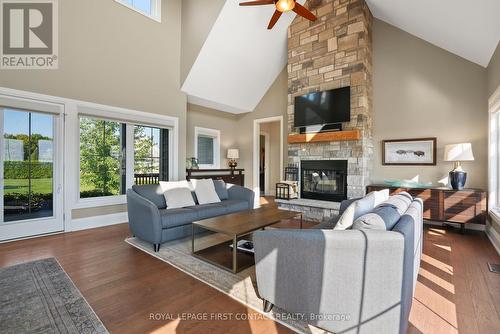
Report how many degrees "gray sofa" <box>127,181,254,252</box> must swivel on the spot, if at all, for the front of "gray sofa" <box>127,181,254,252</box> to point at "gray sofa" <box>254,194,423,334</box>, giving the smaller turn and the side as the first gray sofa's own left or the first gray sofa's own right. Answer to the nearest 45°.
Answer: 0° — it already faces it

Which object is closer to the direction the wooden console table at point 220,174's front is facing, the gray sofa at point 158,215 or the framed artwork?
the gray sofa

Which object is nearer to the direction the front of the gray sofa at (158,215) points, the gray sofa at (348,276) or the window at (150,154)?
the gray sofa

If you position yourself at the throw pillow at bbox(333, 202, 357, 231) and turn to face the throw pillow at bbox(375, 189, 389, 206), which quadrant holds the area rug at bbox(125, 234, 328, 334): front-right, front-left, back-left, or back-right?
back-left

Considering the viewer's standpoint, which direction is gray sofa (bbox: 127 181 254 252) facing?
facing the viewer and to the right of the viewer

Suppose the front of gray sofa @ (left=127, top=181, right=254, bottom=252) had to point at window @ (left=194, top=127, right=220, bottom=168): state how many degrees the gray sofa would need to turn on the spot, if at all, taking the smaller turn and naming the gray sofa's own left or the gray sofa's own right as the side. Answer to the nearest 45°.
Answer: approximately 135° to the gray sofa's own left

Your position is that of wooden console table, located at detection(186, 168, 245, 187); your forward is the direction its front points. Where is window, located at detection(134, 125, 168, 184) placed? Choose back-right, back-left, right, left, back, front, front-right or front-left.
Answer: front-right

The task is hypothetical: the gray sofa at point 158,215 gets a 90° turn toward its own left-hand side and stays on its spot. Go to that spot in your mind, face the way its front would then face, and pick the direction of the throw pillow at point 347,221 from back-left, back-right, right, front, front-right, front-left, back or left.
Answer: right

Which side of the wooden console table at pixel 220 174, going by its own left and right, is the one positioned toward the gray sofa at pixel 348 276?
front

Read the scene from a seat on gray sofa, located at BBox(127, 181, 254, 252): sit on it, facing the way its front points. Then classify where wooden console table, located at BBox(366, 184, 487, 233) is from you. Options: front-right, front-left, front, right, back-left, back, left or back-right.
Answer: front-left

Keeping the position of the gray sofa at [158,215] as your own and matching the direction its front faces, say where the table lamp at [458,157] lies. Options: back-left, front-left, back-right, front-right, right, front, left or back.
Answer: front-left

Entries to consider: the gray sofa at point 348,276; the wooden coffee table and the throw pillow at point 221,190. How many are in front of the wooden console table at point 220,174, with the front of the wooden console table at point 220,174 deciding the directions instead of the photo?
3

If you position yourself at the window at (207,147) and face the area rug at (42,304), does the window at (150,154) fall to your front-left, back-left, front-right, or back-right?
front-right

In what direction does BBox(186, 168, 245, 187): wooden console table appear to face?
toward the camera

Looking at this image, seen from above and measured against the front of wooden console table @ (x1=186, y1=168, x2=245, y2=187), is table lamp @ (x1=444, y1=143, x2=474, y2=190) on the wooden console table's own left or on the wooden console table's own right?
on the wooden console table's own left

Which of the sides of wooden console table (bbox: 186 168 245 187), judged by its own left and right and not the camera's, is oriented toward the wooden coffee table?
front

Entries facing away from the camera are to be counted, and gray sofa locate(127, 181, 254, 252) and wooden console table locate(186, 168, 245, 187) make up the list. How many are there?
0

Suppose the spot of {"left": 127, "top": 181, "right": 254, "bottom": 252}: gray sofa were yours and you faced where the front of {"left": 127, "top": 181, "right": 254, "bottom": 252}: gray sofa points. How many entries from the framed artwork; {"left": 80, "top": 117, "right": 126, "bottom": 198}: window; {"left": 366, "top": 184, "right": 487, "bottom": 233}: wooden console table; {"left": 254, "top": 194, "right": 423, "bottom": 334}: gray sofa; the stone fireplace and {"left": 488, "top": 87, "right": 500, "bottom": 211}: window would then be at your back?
1
